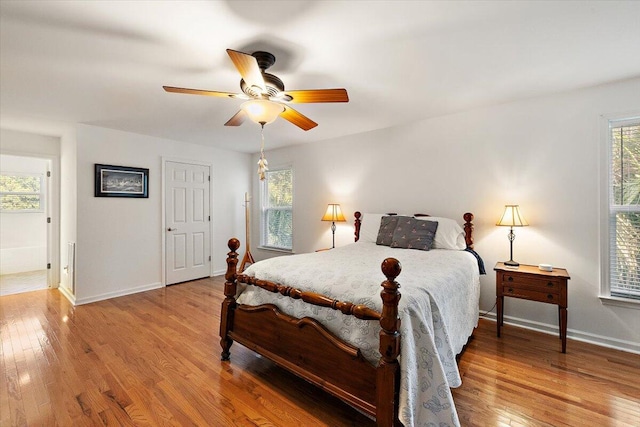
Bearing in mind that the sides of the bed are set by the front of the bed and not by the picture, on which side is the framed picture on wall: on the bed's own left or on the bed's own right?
on the bed's own right

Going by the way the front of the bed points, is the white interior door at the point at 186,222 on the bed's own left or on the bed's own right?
on the bed's own right

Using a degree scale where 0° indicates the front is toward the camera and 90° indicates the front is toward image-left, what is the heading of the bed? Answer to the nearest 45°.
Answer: approximately 45°

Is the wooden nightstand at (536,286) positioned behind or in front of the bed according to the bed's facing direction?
behind

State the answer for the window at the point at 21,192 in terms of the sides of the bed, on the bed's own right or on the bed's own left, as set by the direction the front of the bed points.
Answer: on the bed's own right

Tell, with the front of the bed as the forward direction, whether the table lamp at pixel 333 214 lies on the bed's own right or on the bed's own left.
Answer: on the bed's own right
